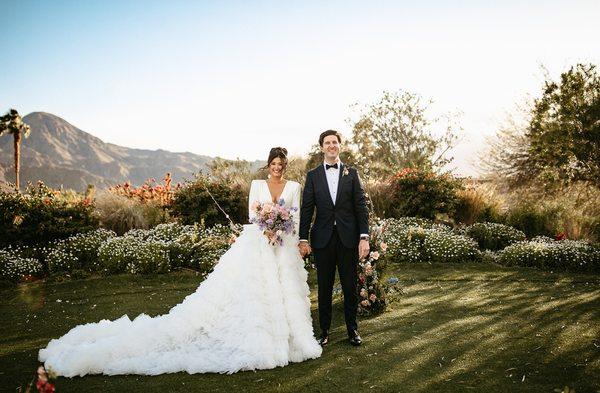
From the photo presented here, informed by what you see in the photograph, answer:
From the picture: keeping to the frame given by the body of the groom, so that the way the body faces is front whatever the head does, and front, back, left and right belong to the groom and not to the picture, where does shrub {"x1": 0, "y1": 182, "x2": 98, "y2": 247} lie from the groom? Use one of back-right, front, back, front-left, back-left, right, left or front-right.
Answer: back-right

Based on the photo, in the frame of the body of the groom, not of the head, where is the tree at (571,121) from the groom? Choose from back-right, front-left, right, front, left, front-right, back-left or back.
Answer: back-left

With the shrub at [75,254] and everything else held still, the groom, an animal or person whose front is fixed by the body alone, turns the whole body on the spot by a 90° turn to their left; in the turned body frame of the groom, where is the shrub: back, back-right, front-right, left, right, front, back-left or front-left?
back-left

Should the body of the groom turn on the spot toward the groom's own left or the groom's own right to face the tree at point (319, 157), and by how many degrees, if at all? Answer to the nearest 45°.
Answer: approximately 180°

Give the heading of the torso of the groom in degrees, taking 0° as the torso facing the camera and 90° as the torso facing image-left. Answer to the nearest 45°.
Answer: approximately 0°
